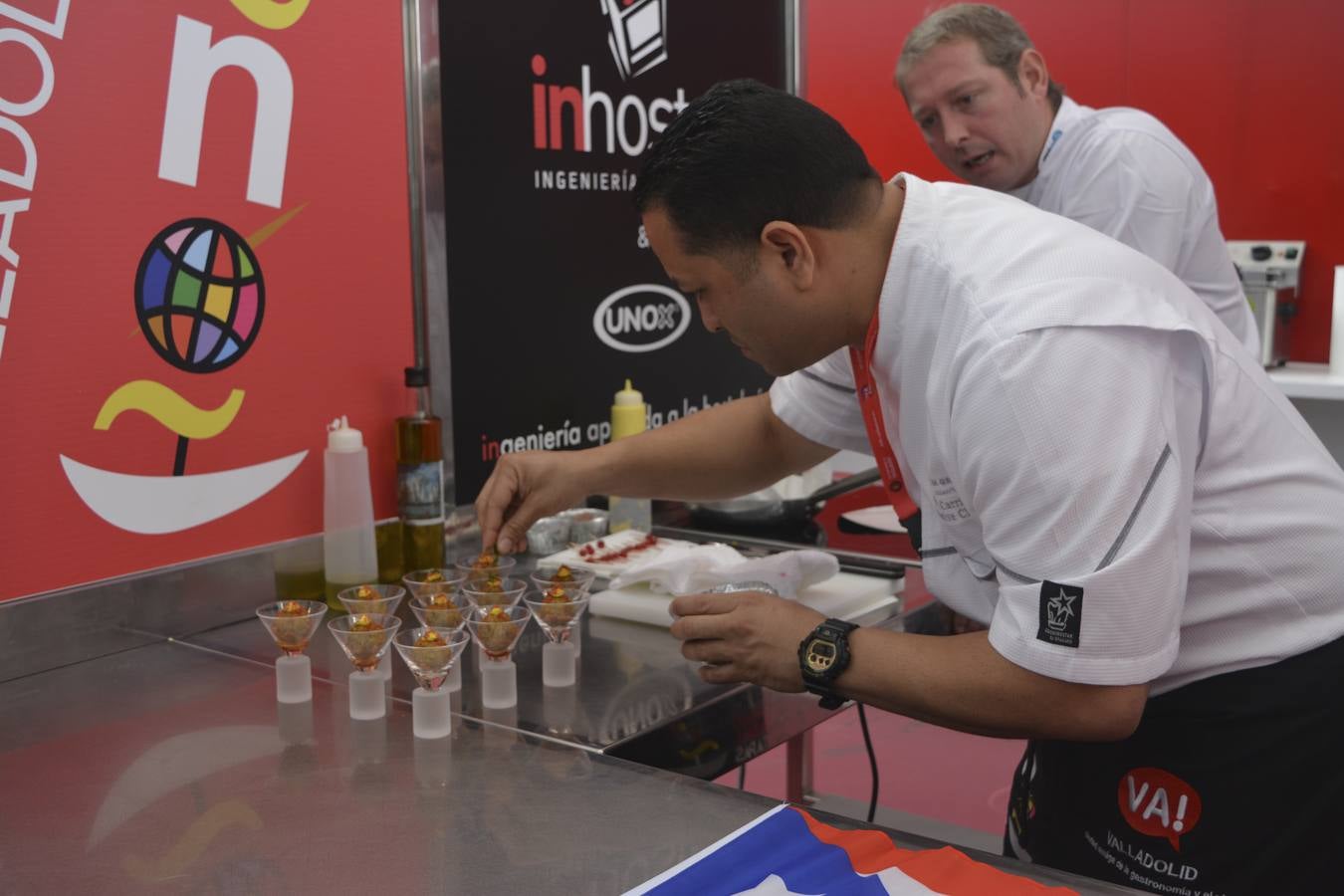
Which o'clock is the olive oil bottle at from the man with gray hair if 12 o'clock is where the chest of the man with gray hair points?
The olive oil bottle is roughly at 12 o'clock from the man with gray hair.

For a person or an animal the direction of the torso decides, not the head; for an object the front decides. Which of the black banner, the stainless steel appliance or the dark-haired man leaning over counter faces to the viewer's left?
the dark-haired man leaning over counter

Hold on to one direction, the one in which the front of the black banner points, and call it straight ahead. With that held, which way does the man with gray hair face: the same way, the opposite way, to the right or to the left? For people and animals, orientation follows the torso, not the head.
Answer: to the right

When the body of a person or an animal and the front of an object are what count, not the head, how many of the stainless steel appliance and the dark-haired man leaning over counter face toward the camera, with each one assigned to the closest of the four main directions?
1

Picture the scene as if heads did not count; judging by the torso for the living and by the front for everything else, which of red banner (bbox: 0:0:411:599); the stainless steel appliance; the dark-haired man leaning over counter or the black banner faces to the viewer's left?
the dark-haired man leaning over counter

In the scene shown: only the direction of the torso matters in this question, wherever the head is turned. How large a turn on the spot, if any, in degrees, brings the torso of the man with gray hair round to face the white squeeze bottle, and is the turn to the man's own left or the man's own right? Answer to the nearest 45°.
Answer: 0° — they already face it

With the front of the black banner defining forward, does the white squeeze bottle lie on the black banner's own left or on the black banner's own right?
on the black banner's own right

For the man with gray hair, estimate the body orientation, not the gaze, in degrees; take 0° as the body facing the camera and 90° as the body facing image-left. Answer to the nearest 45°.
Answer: approximately 45°

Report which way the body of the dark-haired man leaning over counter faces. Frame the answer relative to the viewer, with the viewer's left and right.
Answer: facing to the left of the viewer
